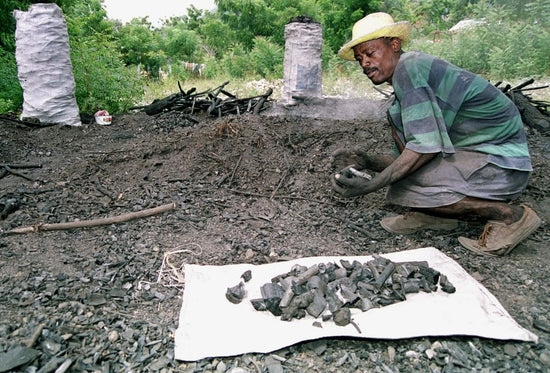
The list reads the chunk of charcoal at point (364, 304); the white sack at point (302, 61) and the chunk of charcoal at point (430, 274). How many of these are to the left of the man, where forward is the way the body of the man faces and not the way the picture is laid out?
2

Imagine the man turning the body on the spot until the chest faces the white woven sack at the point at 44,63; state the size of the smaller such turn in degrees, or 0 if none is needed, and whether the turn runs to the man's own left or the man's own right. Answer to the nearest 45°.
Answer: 0° — they already face it

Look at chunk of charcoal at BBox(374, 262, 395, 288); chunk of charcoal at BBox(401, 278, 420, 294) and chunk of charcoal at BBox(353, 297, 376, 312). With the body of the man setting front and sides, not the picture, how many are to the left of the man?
3

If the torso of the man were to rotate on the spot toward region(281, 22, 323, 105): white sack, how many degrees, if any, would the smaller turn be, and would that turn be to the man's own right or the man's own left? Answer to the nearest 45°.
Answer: approximately 45° to the man's own right

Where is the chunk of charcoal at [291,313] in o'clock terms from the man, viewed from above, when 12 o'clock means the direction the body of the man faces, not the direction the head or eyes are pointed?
The chunk of charcoal is roughly at 10 o'clock from the man.

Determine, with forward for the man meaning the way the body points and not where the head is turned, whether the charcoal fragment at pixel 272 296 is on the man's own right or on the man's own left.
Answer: on the man's own left

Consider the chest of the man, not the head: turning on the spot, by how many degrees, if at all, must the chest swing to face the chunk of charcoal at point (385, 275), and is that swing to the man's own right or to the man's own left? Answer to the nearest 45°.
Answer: approximately 90° to the man's own left

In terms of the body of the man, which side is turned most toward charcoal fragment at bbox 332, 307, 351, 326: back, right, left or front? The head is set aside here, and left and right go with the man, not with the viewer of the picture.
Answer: left

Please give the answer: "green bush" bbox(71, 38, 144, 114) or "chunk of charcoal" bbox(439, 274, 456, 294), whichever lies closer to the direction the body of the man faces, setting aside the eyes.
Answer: the green bush

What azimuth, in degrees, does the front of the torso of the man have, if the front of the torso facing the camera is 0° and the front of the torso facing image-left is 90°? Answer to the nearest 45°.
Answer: approximately 90°

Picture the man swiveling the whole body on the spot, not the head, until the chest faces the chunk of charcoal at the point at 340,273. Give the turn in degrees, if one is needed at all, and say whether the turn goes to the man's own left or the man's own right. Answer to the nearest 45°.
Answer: approximately 45° to the man's own left

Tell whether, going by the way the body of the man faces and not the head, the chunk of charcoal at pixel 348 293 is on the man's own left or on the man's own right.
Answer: on the man's own left
